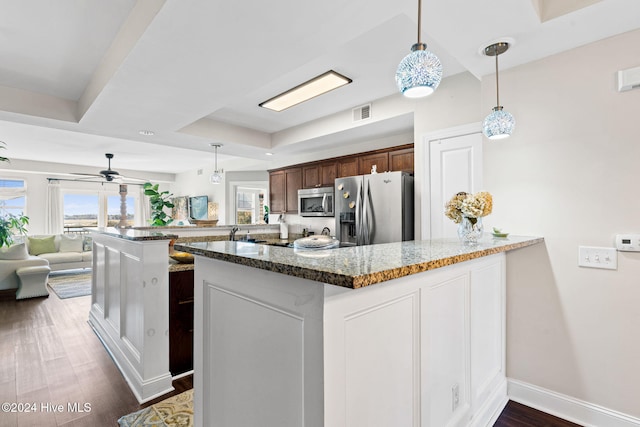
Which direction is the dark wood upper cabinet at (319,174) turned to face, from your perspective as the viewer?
facing the viewer and to the left of the viewer

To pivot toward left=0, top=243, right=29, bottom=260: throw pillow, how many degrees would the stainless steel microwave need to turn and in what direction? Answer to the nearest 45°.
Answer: approximately 45° to its right

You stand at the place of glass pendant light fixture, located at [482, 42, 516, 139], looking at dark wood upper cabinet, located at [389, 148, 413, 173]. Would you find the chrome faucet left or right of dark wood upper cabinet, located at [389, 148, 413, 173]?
left

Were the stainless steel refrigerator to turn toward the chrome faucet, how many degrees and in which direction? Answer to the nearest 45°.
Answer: approximately 45° to its right

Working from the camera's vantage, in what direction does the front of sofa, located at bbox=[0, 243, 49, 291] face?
facing to the right of the viewer

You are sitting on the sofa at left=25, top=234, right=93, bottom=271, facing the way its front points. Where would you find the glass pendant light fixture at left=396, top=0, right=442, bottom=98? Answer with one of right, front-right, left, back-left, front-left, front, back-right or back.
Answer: front

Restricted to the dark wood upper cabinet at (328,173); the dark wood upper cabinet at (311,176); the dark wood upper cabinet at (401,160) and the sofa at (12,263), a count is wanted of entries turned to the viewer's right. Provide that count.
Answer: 1

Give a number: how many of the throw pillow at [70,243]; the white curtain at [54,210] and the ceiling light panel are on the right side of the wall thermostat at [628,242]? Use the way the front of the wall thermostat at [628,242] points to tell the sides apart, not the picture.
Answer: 3

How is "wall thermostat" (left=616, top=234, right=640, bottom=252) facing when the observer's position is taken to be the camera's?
facing the viewer

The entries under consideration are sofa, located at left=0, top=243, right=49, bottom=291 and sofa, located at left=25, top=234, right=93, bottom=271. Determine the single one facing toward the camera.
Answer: sofa, located at left=25, top=234, right=93, bottom=271

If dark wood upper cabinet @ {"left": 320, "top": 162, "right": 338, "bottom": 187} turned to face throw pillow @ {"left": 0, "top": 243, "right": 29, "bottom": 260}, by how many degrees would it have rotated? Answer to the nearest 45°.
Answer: approximately 45° to its right

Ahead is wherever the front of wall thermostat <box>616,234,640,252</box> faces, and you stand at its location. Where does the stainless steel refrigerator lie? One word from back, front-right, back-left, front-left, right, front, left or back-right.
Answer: right

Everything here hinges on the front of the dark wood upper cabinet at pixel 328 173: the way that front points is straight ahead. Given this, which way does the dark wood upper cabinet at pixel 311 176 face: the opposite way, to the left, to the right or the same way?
the same way

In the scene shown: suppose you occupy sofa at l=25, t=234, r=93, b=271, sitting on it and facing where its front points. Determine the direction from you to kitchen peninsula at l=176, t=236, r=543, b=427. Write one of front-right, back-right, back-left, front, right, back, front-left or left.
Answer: front

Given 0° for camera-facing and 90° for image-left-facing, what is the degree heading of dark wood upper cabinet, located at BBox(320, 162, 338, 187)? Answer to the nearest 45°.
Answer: approximately 45°

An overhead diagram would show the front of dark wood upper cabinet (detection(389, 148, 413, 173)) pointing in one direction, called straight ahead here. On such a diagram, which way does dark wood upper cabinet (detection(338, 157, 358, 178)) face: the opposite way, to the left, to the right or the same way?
the same way
